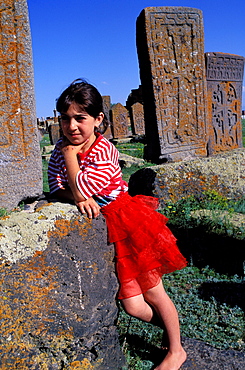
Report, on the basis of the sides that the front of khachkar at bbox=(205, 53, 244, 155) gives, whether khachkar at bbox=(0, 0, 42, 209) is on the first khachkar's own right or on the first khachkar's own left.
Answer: on the first khachkar's own right

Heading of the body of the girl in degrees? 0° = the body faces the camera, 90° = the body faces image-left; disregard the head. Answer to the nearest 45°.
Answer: approximately 45°

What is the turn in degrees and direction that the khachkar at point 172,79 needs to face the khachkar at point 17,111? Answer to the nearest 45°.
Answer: approximately 90° to its right

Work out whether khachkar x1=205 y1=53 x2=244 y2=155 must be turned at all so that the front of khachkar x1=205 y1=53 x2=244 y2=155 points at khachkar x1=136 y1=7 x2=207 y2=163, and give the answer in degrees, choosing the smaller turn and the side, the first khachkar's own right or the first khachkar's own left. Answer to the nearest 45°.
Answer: approximately 90° to the first khachkar's own right

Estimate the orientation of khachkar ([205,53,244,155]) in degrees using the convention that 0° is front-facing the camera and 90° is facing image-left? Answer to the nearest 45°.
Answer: approximately 315°

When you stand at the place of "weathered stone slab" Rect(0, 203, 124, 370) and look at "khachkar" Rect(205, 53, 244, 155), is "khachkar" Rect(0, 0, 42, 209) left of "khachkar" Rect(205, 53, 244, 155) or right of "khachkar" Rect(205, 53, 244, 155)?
left

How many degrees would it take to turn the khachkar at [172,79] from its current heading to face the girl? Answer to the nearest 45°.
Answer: approximately 45° to its right

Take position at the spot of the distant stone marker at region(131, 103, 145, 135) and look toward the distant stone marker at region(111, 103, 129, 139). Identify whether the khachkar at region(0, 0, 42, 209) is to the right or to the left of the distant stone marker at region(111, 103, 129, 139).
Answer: left

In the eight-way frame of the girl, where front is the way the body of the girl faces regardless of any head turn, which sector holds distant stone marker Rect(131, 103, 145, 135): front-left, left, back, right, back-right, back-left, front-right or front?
back-right

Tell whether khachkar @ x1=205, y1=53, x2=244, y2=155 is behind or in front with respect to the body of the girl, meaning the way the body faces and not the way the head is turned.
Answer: behind

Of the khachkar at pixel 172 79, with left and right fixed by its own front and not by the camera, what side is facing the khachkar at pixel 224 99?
left
